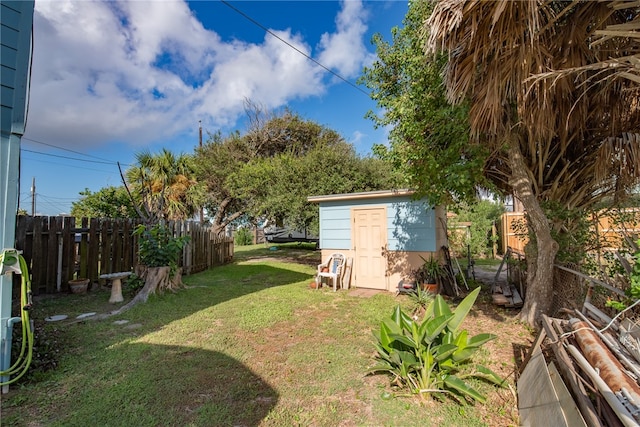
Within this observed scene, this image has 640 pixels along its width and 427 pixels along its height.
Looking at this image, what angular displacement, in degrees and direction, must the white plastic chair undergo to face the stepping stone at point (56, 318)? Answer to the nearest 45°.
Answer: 0° — it already faces it

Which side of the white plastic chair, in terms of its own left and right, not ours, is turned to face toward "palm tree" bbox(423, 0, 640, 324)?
left

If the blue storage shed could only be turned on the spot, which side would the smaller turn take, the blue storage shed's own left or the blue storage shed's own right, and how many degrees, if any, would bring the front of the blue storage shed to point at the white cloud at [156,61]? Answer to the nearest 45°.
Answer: approximately 90° to the blue storage shed's own right

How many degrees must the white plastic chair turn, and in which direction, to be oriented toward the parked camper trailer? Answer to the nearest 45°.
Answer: approximately 135° to its right

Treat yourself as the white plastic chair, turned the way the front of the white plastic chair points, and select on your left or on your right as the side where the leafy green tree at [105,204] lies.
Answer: on your right

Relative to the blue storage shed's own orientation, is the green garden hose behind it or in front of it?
in front

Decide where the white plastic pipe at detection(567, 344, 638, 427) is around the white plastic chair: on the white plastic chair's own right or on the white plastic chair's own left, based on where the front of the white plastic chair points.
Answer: on the white plastic chair's own left

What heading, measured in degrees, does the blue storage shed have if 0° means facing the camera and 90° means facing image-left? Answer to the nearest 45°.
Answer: approximately 0°

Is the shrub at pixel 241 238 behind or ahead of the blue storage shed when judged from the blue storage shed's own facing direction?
behind

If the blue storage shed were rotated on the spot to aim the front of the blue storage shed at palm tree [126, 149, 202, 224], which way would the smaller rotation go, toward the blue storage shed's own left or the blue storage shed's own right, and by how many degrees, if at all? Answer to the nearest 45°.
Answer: approximately 90° to the blue storage shed's own right

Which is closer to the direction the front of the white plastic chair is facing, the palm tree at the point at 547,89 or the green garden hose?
the green garden hose

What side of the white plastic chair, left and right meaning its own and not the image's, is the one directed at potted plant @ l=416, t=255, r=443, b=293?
left

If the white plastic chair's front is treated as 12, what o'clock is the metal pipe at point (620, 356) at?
The metal pipe is roughly at 10 o'clock from the white plastic chair.
